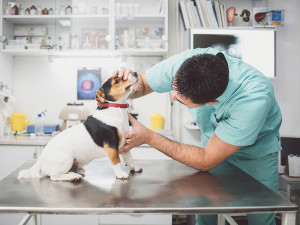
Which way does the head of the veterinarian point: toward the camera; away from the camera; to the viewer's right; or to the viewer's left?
to the viewer's left

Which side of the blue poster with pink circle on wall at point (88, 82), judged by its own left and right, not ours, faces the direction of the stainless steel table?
front

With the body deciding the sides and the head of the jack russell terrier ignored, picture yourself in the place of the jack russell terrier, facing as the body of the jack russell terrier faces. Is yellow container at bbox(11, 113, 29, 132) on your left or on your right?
on your left

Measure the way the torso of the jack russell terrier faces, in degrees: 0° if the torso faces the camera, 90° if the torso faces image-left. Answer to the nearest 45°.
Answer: approximately 270°

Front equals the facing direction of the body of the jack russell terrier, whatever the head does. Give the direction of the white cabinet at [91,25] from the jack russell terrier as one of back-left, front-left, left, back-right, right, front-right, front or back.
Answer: left

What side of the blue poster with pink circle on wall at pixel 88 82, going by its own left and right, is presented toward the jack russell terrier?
front

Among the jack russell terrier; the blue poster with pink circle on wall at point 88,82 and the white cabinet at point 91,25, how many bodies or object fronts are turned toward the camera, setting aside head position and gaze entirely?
2

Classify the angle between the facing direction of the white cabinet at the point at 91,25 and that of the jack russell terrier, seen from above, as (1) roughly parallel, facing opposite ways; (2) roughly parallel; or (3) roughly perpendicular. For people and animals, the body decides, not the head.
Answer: roughly perpendicular
